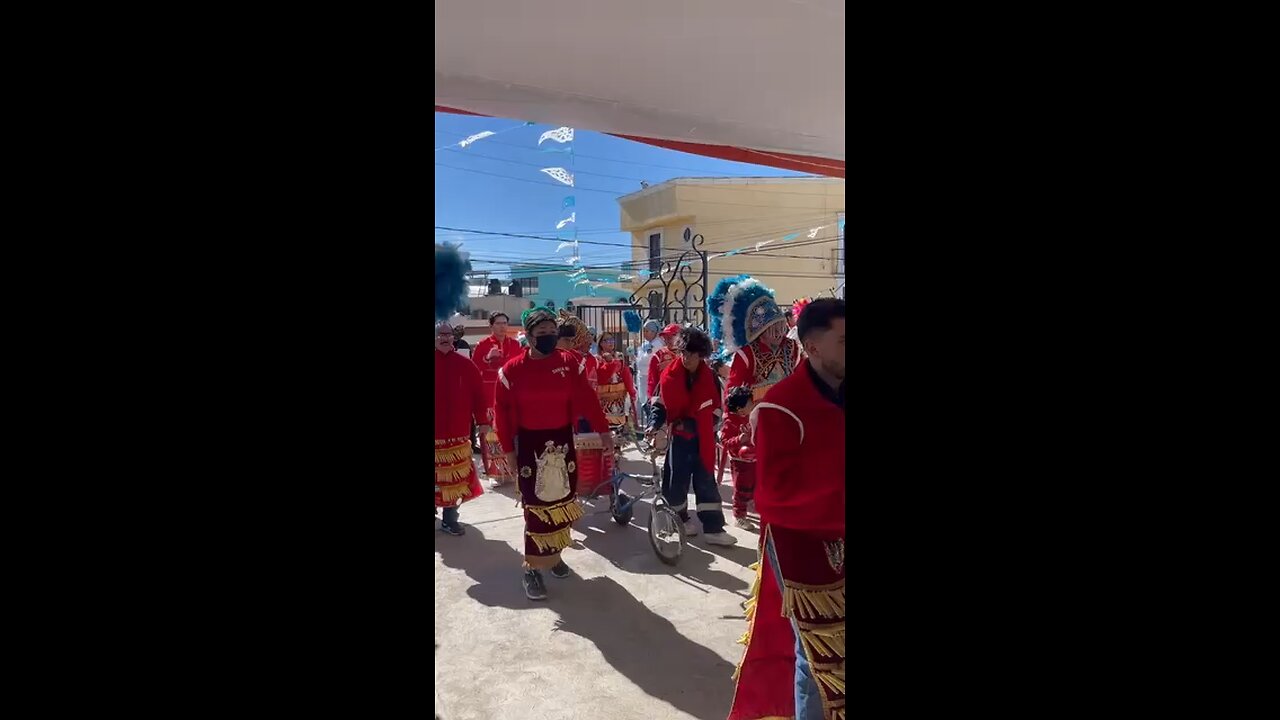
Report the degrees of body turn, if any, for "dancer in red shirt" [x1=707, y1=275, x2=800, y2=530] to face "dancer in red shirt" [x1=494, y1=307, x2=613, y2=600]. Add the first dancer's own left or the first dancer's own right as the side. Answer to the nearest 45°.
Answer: approximately 90° to the first dancer's own right

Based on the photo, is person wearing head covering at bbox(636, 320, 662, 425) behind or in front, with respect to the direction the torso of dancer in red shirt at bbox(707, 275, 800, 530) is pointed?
behind

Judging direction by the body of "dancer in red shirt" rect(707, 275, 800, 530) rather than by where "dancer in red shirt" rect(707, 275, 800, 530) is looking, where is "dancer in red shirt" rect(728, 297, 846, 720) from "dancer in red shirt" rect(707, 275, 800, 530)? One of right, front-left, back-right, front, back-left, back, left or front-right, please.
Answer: front-right

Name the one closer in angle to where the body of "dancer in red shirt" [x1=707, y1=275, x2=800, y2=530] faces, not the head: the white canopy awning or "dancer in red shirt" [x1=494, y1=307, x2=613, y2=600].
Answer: the white canopy awning

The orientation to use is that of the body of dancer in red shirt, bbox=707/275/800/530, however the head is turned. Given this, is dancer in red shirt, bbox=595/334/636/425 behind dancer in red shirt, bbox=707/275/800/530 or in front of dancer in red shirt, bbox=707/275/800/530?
behind

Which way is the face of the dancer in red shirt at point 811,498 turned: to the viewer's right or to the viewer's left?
to the viewer's right

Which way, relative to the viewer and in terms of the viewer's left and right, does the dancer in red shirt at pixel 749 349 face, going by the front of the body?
facing the viewer and to the right of the viewer
